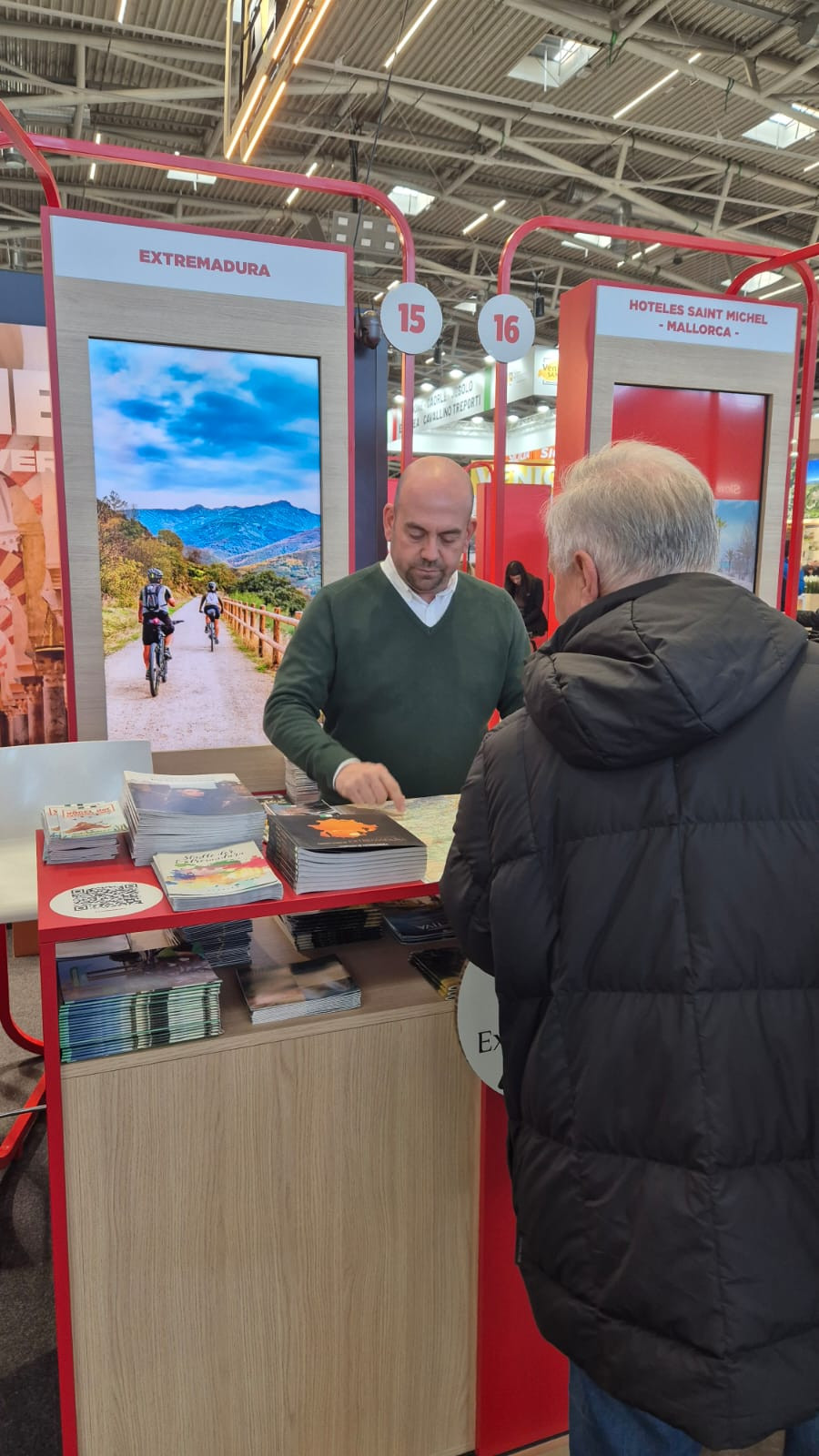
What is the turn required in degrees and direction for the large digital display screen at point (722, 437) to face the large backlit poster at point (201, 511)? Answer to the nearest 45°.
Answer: approximately 45° to its right

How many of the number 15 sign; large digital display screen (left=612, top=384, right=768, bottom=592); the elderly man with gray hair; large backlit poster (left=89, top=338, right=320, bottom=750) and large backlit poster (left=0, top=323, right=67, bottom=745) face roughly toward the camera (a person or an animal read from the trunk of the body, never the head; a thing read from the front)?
4

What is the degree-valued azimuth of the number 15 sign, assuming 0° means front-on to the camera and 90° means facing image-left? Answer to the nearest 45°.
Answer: approximately 0°

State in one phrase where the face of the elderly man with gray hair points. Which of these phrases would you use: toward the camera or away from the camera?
away from the camera

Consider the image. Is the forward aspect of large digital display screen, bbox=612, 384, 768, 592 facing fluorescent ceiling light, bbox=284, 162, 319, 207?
no

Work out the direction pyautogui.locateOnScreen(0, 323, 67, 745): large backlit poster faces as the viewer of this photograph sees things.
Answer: facing the viewer

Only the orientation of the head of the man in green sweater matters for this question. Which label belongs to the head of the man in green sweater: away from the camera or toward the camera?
toward the camera

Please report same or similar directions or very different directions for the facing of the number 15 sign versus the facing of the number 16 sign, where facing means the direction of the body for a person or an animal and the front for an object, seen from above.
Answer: same or similar directions

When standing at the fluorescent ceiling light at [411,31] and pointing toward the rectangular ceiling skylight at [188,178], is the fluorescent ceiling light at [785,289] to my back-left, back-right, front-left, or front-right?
front-right

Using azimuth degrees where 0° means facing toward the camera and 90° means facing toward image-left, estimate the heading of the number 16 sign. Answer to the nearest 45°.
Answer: approximately 0°

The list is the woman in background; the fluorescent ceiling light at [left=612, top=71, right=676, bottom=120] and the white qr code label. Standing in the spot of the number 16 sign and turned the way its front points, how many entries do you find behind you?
2

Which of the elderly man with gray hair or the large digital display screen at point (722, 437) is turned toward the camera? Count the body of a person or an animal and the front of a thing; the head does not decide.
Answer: the large digital display screen

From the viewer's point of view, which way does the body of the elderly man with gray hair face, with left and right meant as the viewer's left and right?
facing away from the viewer and to the left of the viewer

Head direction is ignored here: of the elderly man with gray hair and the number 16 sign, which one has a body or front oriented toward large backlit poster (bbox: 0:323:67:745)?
the elderly man with gray hair

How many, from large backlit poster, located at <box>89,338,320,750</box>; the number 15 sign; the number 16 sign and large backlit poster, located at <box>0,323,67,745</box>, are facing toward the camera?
4

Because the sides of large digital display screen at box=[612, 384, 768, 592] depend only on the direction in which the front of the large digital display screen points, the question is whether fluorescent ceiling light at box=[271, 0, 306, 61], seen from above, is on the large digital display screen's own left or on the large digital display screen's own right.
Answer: on the large digital display screen's own right

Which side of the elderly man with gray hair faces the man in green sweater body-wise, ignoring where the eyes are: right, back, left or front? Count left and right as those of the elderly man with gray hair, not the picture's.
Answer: front

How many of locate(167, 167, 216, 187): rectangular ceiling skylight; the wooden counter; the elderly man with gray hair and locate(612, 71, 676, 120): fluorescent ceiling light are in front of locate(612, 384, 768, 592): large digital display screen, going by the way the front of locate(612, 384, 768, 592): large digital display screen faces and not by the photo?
2

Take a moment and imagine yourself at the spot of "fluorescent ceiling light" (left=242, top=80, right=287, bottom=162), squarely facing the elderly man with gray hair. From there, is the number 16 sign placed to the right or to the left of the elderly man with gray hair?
left
